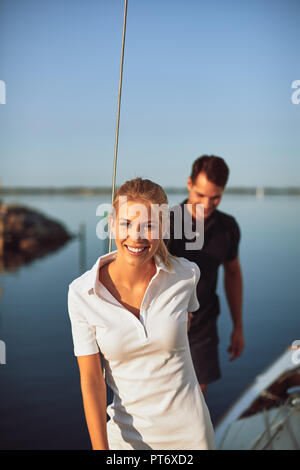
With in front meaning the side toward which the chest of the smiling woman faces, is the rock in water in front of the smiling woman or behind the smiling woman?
behind

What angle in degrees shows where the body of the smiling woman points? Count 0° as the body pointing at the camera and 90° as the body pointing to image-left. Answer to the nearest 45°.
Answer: approximately 0°

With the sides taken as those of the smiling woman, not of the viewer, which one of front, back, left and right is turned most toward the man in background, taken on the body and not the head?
back

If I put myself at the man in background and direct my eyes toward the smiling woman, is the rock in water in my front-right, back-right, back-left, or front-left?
back-right

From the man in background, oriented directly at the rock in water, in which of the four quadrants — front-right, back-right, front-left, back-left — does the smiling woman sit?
back-left
